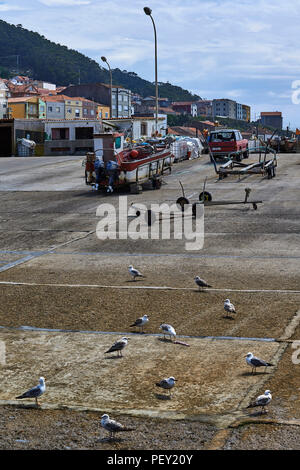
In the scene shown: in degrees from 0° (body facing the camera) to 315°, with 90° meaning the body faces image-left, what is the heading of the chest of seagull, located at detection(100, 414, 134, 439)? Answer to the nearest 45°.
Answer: approximately 90°

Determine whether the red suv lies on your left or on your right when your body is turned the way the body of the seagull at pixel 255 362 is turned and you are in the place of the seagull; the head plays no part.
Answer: on your right

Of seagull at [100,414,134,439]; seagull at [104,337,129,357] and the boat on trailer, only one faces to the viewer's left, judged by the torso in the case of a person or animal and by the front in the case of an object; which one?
seagull at [100,414,134,439]

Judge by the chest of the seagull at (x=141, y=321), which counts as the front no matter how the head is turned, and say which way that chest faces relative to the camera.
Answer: to the viewer's right

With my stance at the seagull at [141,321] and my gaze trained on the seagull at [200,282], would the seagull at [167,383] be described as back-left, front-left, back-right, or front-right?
back-right

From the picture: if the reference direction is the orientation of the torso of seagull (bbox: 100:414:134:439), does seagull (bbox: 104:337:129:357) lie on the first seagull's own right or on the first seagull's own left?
on the first seagull's own right

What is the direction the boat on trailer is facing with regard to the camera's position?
facing away from the viewer and to the right of the viewer

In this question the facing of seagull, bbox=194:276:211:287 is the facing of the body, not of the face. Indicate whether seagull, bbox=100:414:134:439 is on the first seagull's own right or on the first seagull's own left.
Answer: on the first seagull's own left
